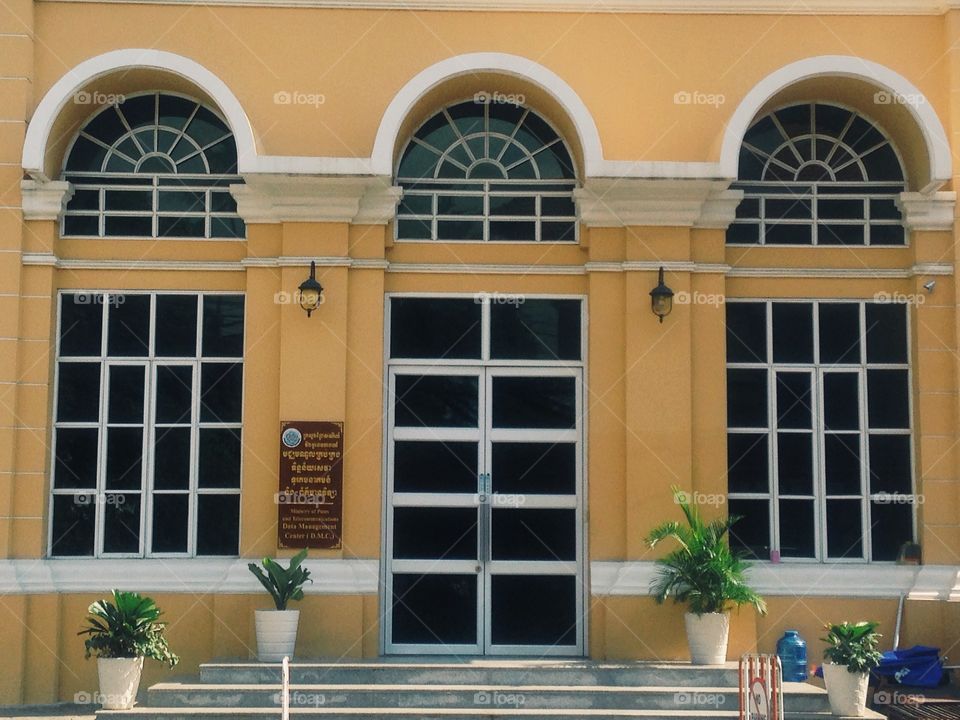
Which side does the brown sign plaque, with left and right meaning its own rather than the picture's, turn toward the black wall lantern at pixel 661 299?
left

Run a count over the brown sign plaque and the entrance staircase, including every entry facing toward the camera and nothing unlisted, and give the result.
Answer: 2

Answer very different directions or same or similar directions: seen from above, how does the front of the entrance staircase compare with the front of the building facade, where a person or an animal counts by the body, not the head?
same or similar directions

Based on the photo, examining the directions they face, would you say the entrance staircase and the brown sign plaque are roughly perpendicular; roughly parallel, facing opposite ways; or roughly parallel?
roughly parallel

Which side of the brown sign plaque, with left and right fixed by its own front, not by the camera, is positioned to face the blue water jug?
left

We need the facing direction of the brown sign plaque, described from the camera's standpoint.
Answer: facing the viewer

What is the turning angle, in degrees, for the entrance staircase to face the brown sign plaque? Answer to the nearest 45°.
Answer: approximately 135° to its right

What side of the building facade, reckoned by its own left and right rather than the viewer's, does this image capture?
front
